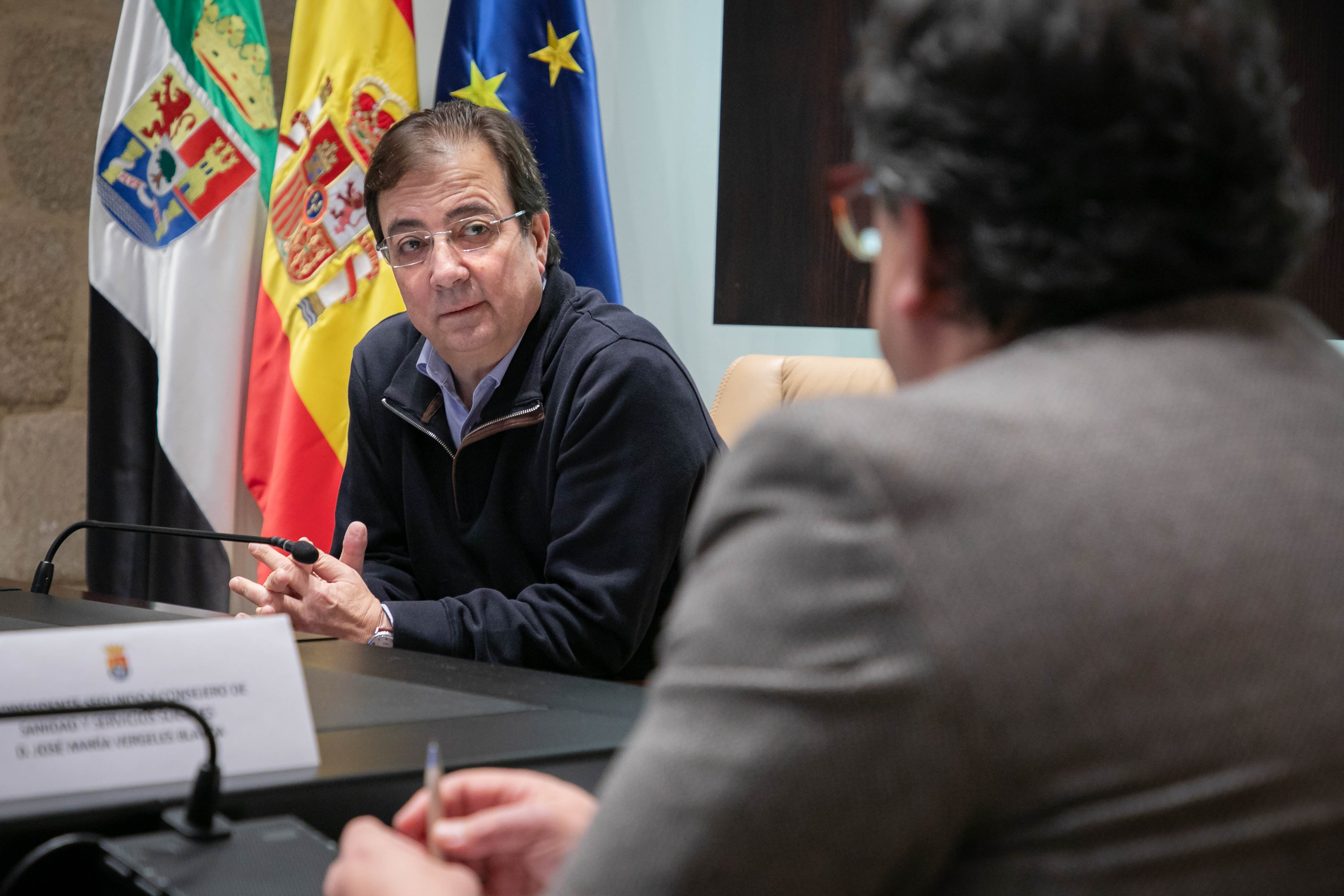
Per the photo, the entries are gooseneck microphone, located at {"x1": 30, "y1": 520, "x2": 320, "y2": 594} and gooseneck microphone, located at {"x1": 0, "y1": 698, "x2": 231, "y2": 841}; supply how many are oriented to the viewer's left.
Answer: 1

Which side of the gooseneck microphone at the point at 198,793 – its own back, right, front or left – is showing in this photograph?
left

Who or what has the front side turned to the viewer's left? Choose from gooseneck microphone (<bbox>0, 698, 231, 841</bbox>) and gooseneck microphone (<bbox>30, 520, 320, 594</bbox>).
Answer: gooseneck microphone (<bbox>0, 698, 231, 841</bbox>)

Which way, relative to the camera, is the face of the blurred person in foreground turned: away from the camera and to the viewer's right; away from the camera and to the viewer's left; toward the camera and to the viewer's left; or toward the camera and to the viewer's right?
away from the camera and to the viewer's left

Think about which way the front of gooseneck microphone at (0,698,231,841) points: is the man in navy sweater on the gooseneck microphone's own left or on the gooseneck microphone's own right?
on the gooseneck microphone's own right

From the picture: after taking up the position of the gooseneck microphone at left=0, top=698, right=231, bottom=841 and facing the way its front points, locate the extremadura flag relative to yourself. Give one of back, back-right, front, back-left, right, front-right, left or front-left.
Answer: right

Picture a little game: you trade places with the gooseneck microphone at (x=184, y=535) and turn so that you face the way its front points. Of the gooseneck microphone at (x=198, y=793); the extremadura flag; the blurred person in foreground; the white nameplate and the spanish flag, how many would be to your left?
2

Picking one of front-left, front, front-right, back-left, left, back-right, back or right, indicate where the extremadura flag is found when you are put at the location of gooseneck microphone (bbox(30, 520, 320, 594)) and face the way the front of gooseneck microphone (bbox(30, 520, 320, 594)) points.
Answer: left

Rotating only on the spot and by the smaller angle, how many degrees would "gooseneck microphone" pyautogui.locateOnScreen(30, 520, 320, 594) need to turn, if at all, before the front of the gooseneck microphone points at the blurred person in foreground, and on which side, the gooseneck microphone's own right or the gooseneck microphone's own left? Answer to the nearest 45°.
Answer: approximately 90° to the gooseneck microphone's own right

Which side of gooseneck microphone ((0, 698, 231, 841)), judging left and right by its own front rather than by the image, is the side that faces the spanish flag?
right

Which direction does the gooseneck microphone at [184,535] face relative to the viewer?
to the viewer's right
